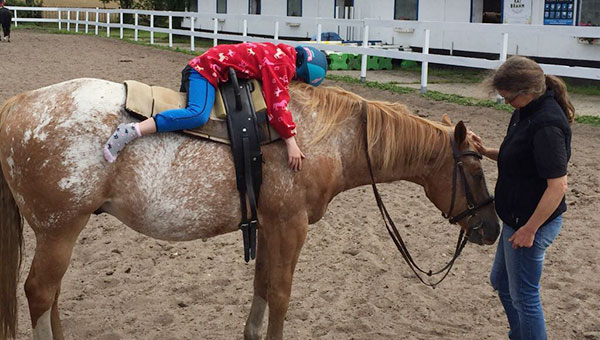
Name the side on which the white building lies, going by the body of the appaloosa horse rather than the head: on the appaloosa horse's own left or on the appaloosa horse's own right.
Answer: on the appaloosa horse's own left

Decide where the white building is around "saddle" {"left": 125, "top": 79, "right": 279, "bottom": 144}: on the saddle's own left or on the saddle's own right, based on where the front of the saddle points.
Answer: on the saddle's own left

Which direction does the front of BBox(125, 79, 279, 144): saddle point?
to the viewer's right

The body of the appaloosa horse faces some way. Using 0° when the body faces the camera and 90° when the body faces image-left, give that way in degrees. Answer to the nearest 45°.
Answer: approximately 270°

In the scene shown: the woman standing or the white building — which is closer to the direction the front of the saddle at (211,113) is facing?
the woman standing
